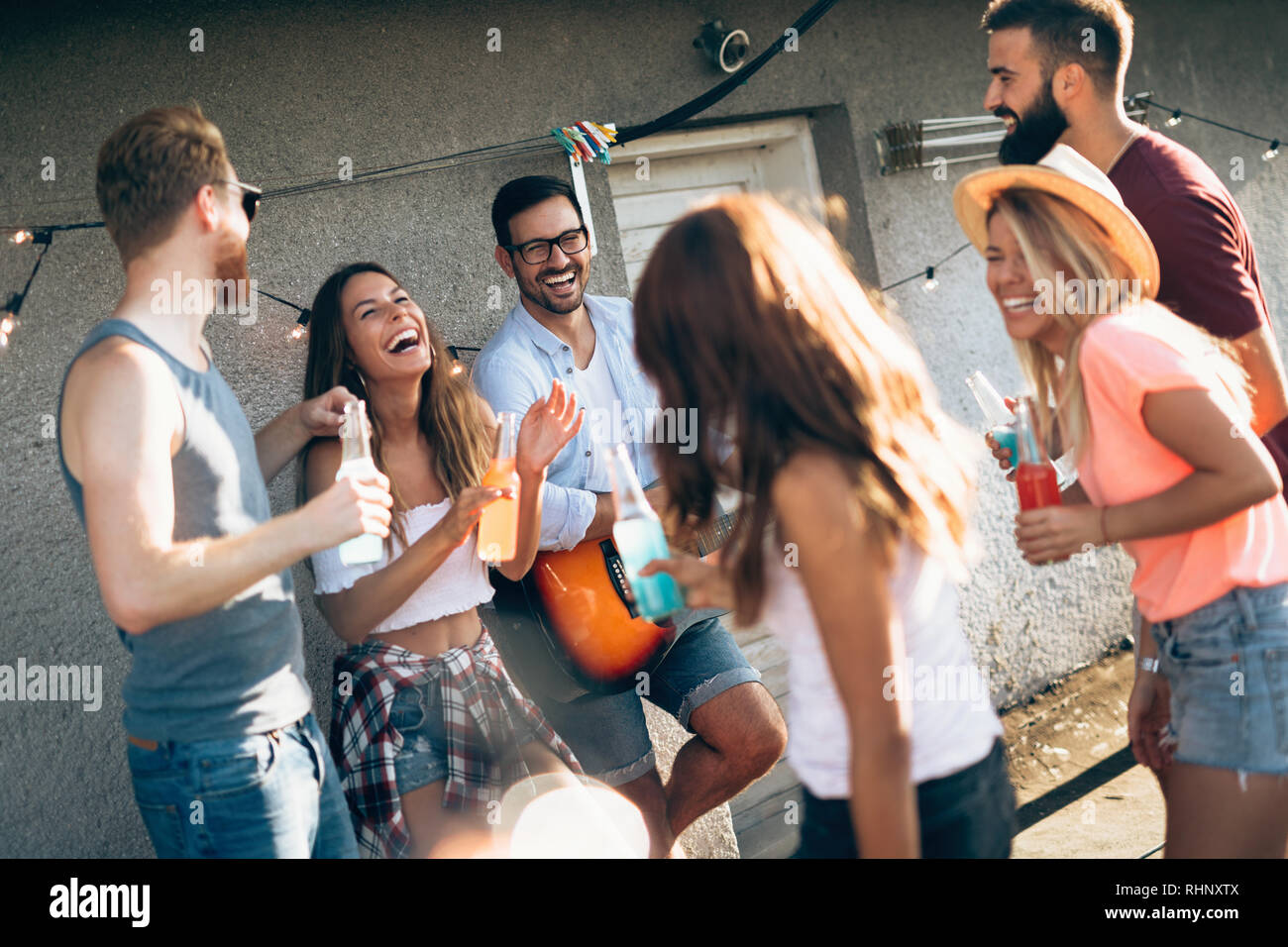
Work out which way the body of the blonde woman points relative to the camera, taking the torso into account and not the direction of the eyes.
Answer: to the viewer's left

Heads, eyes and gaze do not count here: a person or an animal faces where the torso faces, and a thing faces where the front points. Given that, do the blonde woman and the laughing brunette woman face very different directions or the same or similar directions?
very different directions

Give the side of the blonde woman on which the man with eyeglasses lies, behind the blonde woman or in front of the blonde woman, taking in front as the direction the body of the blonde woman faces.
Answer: in front

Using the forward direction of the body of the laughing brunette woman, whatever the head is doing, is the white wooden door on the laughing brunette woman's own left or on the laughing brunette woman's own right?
on the laughing brunette woman's own left

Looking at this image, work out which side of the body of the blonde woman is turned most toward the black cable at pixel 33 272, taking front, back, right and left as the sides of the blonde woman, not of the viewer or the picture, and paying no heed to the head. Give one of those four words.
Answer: front

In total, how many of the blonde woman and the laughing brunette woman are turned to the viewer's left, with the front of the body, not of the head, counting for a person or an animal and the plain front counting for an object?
1

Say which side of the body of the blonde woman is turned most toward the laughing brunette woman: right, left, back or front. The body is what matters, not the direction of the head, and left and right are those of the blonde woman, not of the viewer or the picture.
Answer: front

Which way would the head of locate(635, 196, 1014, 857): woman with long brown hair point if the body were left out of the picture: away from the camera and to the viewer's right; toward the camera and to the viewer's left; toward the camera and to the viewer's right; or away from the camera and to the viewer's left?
away from the camera and to the viewer's left

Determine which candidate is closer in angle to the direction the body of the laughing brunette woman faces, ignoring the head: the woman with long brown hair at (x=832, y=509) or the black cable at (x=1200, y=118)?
the woman with long brown hair

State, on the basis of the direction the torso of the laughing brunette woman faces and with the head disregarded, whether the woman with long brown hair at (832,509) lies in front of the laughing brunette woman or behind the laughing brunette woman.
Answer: in front

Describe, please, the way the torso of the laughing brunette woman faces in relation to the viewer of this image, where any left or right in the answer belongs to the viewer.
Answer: facing the viewer and to the right of the viewer

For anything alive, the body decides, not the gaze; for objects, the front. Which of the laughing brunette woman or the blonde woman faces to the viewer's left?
the blonde woman
